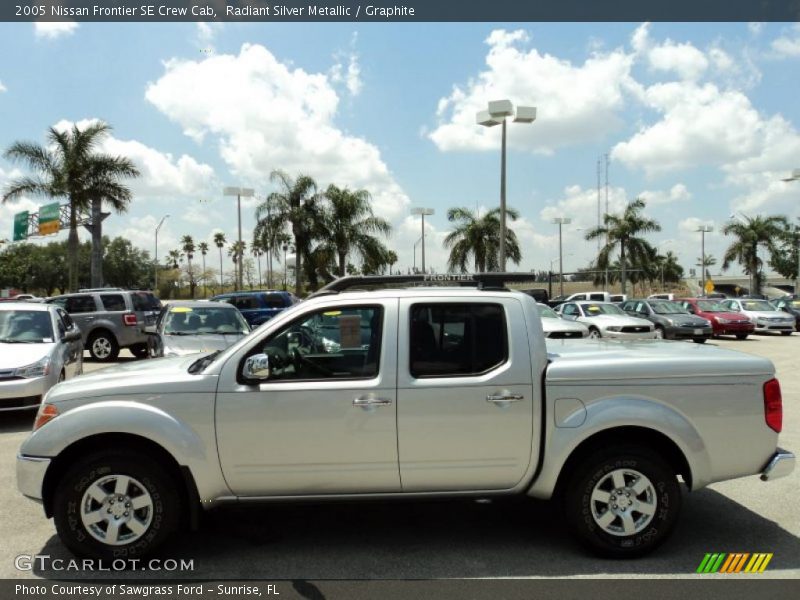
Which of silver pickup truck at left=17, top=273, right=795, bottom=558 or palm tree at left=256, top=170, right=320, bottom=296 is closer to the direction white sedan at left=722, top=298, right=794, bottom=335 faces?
the silver pickup truck

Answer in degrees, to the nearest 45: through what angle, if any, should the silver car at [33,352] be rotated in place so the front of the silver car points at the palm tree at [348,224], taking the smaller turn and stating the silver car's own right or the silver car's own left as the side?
approximately 135° to the silver car's own left

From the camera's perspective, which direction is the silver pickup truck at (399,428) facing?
to the viewer's left

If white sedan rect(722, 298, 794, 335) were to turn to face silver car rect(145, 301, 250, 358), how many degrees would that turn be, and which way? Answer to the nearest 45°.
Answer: approximately 45° to its right

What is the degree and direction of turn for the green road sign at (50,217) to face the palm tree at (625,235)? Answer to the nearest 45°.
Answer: approximately 90° to its left

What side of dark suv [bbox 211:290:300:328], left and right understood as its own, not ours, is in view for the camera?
left

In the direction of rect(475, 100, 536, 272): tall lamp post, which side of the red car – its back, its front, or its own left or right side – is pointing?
right

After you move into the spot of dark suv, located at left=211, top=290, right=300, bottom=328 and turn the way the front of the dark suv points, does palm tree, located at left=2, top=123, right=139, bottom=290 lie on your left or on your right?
on your right

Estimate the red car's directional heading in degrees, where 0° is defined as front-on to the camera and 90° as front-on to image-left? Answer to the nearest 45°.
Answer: approximately 315°

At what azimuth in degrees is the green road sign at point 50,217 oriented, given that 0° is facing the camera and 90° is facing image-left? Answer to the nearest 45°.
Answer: approximately 45°

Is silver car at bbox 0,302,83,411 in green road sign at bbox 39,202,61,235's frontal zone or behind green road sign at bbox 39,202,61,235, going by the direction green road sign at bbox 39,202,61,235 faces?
frontal zone

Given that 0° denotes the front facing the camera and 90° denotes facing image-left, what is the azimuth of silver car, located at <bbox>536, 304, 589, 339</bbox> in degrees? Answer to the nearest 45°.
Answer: approximately 315°

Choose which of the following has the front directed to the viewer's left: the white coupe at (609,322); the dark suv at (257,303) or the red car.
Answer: the dark suv

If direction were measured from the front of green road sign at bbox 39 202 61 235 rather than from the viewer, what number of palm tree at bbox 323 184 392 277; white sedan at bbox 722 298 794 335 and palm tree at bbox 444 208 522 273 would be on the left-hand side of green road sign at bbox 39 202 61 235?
3
